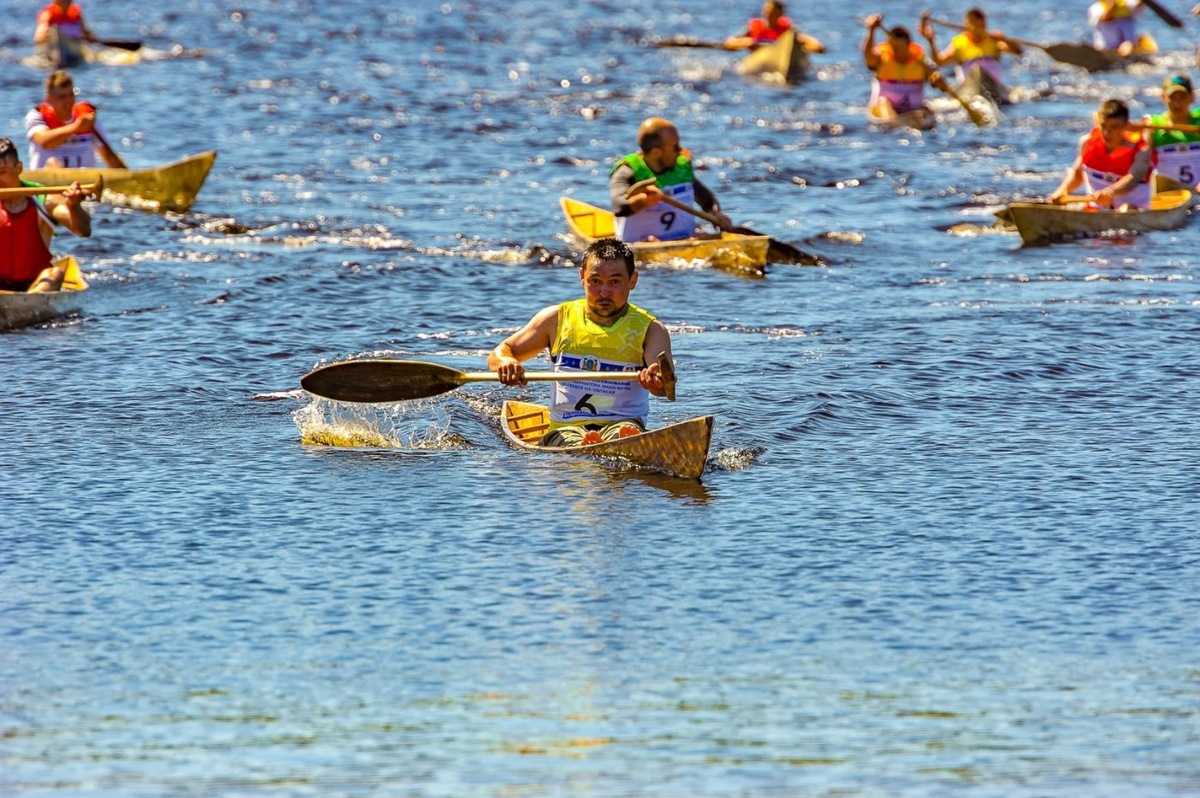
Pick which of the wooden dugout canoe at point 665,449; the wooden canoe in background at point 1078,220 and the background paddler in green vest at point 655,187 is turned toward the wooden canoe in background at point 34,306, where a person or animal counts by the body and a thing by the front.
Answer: the wooden canoe in background at point 1078,220

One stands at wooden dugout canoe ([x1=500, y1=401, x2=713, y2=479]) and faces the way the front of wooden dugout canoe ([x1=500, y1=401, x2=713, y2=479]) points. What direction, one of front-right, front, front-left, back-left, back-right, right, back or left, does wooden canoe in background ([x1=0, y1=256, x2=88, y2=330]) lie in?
back

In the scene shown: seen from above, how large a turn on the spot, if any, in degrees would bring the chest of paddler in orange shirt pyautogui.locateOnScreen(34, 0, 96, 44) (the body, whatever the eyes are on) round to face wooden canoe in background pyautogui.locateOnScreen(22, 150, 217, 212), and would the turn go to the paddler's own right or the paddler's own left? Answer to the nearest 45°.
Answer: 0° — they already face it

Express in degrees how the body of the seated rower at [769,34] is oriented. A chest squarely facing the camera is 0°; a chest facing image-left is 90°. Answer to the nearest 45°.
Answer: approximately 0°

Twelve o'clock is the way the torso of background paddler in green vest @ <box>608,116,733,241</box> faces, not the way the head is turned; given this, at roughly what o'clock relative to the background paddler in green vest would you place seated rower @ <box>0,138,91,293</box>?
The seated rower is roughly at 4 o'clock from the background paddler in green vest.

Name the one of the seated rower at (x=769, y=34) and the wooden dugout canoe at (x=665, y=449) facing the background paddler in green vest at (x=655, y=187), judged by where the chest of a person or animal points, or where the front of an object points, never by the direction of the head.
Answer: the seated rower

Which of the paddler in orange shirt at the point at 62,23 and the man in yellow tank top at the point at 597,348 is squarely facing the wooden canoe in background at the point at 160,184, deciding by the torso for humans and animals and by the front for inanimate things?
the paddler in orange shirt

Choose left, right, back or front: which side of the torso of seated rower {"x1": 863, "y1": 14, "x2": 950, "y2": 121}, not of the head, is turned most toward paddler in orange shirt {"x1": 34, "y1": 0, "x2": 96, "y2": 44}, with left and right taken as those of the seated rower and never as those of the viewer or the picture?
right

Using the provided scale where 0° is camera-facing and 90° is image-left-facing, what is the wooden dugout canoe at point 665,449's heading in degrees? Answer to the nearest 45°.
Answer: approximately 315°

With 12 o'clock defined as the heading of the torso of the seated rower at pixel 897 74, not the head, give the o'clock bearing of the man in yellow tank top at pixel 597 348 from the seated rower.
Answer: The man in yellow tank top is roughly at 12 o'clock from the seated rower.
